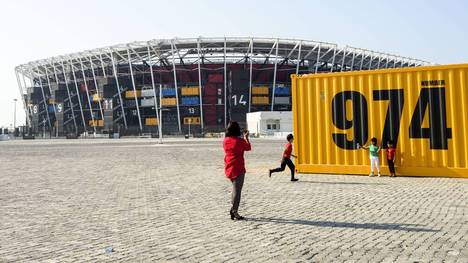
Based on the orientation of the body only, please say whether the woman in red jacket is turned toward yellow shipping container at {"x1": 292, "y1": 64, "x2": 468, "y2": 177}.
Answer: yes

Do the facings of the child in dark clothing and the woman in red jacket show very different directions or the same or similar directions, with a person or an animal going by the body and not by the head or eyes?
very different directions

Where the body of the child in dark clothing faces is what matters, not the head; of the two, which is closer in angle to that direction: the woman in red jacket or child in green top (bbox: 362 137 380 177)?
the woman in red jacket

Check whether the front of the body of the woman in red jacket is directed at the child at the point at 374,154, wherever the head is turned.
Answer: yes

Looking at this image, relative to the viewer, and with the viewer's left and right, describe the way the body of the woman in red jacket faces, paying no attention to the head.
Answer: facing away from the viewer and to the right of the viewer

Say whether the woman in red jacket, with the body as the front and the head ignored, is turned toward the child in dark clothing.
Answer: yes
